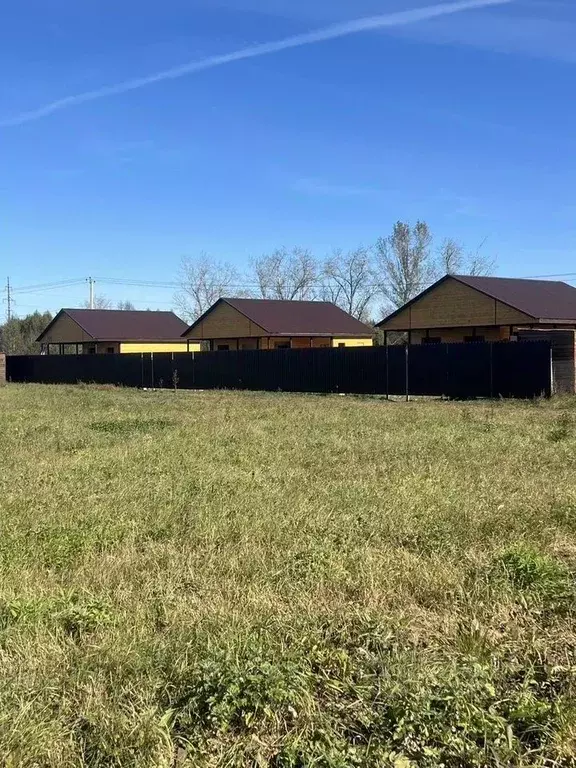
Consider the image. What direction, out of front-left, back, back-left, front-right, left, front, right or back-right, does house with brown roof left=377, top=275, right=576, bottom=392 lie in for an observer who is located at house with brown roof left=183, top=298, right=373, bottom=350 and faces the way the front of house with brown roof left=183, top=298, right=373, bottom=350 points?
left

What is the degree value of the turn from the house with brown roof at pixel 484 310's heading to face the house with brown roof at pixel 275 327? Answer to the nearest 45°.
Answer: approximately 90° to its right

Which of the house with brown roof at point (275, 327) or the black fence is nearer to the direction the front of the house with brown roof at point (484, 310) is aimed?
the black fence

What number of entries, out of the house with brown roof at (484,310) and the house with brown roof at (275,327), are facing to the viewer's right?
0

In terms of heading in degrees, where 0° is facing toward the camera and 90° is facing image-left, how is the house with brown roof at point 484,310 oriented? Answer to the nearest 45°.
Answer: approximately 45°

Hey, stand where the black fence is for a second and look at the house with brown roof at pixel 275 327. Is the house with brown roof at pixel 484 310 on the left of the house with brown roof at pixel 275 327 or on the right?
right

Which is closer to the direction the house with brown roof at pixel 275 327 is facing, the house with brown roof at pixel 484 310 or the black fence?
the black fence

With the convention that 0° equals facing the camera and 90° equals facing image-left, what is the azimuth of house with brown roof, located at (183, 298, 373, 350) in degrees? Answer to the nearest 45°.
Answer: approximately 45°
